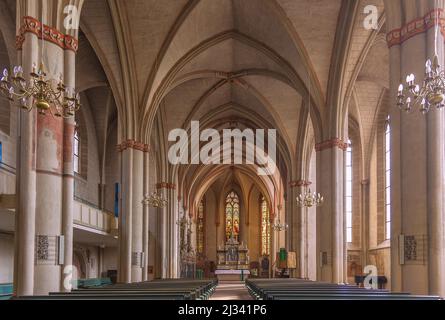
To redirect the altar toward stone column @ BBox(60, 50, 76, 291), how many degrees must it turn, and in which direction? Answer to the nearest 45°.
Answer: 0° — it already faces it

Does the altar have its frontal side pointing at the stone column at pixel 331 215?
yes

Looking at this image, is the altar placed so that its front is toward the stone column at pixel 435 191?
yes

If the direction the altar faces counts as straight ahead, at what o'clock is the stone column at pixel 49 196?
The stone column is roughly at 12 o'clock from the altar.

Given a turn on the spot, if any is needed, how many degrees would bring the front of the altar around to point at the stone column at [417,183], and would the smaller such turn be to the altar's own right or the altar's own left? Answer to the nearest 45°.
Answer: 0° — it already faces it

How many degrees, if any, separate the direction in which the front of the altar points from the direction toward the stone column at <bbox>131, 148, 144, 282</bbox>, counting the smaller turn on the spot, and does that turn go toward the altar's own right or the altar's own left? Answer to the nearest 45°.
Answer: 0° — it already faces it
